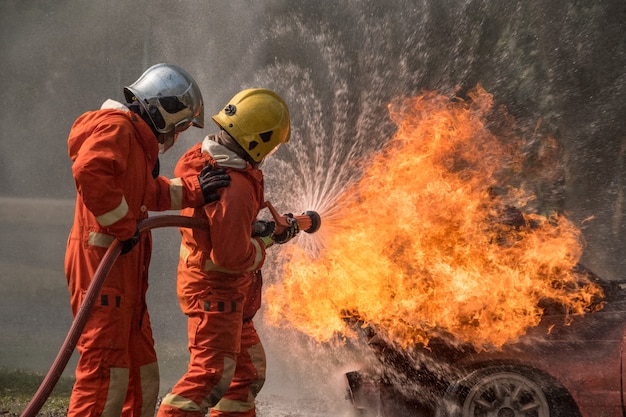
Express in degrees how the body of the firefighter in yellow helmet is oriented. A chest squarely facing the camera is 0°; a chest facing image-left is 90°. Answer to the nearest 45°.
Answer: approximately 270°

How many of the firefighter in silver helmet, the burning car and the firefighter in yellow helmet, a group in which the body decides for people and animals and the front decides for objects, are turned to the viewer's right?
2

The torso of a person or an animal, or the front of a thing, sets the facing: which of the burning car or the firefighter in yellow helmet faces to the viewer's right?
the firefighter in yellow helmet

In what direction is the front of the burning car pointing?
to the viewer's left

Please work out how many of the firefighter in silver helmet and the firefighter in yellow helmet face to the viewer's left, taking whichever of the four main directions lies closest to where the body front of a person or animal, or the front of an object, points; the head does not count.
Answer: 0

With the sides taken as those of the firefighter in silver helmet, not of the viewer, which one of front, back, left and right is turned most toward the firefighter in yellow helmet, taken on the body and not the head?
front

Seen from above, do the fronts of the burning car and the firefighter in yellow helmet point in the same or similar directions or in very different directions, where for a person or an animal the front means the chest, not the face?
very different directions

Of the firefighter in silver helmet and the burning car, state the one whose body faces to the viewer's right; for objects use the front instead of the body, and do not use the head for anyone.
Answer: the firefighter in silver helmet

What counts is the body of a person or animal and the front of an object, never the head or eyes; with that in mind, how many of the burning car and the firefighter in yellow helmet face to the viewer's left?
1

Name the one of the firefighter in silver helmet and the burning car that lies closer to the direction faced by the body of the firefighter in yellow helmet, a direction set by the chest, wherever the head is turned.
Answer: the burning car

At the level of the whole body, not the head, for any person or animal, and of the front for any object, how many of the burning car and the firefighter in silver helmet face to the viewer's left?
1

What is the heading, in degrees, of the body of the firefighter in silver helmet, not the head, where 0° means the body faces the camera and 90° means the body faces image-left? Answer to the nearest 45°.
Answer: approximately 270°

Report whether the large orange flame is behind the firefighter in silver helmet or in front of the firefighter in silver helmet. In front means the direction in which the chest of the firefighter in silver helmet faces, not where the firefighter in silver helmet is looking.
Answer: in front

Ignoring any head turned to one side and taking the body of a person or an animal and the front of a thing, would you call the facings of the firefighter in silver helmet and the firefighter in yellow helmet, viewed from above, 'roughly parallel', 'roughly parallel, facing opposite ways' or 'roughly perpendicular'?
roughly parallel

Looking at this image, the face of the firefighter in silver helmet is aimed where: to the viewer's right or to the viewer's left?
to the viewer's right
